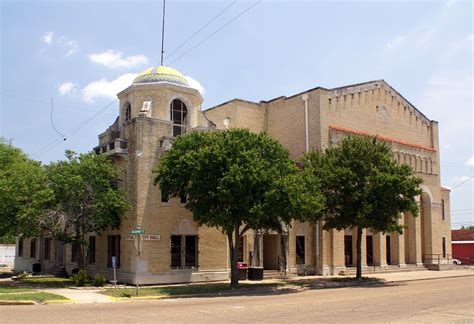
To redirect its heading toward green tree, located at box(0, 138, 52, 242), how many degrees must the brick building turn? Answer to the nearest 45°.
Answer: approximately 90° to its right

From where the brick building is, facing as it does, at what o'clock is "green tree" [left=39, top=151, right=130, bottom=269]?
The green tree is roughly at 3 o'clock from the brick building.

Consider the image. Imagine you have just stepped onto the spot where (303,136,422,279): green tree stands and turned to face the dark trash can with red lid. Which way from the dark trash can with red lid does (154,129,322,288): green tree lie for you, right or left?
left

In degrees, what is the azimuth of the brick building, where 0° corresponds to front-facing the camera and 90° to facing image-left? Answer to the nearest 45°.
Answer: approximately 315°

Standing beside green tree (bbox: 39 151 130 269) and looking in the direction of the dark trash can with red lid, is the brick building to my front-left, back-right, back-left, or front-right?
front-left
